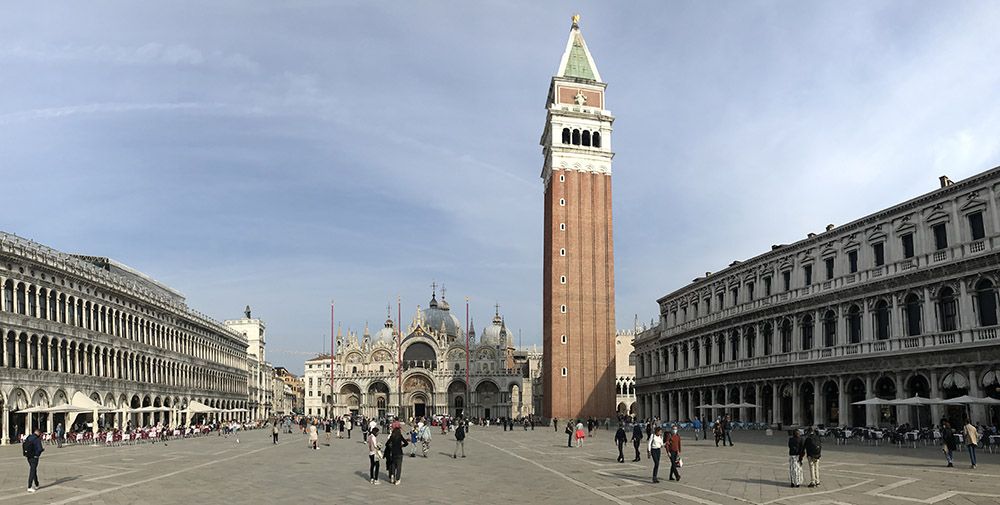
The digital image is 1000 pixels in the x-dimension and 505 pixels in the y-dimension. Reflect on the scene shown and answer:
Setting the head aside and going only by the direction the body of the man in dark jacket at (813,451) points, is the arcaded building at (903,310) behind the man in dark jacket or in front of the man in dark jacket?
in front

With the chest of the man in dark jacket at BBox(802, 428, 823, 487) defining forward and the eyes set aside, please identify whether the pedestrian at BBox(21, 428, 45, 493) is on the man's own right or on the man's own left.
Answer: on the man's own left

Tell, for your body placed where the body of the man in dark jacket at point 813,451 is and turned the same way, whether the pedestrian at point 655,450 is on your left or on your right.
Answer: on your left

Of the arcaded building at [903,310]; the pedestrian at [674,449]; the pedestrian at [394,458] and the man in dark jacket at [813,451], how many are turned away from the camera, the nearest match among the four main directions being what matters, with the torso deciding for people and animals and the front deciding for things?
2

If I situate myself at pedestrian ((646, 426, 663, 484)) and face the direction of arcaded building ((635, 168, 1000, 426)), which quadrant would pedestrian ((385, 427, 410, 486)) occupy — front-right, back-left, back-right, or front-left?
back-left

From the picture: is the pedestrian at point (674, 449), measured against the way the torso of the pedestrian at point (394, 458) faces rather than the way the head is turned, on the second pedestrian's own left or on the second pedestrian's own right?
on the second pedestrian's own right

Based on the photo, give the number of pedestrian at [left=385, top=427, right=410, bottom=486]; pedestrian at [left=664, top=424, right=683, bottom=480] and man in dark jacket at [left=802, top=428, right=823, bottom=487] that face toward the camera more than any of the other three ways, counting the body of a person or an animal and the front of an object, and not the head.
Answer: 1

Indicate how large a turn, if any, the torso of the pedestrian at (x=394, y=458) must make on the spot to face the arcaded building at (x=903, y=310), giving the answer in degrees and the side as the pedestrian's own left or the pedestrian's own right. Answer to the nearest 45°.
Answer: approximately 45° to the pedestrian's own right

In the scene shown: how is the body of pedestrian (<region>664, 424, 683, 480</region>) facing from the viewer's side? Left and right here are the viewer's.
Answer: facing the viewer

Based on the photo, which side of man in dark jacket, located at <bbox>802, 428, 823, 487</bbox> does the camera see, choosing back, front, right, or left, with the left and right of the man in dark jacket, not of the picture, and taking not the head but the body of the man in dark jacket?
back

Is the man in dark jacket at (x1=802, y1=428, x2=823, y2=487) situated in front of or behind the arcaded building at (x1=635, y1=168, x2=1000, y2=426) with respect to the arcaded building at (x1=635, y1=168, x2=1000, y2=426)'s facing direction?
in front

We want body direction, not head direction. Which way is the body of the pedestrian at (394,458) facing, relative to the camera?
away from the camera

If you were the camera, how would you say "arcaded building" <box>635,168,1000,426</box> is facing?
facing the viewer and to the left of the viewer
